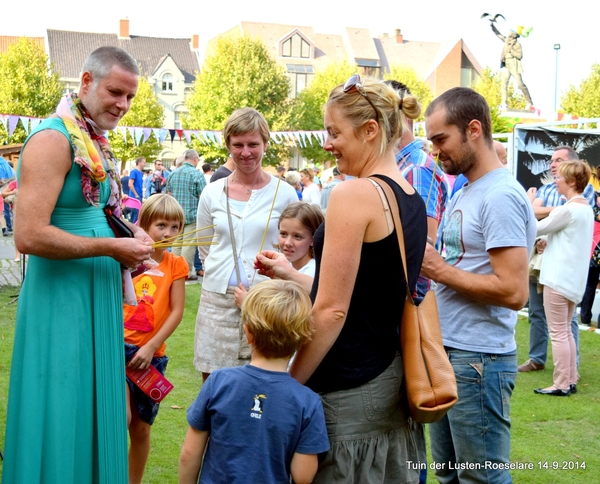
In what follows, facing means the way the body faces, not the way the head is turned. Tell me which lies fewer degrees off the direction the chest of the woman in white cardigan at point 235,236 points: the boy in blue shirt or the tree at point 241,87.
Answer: the boy in blue shirt

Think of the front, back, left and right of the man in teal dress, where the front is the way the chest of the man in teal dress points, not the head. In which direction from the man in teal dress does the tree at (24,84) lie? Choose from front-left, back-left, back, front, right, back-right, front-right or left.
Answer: back-left

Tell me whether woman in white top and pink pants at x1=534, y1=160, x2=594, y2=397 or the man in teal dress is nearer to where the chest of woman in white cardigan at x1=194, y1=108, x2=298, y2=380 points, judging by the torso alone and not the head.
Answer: the man in teal dress

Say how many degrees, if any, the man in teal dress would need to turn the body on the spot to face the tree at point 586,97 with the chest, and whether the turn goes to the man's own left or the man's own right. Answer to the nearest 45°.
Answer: approximately 90° to the man's own left

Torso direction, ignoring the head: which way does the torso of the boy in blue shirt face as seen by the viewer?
away from the camera

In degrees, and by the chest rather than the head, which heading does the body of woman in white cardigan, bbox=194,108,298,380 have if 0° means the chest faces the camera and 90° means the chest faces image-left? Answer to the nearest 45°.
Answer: approximately 0°

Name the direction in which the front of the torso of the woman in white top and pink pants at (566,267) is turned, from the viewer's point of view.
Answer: to the viewer's left

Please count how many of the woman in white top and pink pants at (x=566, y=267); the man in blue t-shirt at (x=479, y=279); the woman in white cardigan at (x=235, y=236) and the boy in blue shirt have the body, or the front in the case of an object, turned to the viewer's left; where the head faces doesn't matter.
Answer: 2

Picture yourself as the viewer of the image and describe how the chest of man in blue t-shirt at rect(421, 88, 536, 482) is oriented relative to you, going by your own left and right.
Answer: facing to the left of the viewer
